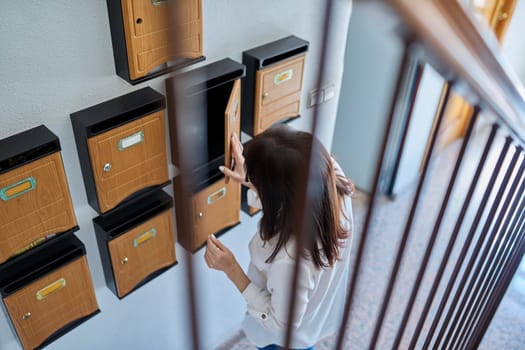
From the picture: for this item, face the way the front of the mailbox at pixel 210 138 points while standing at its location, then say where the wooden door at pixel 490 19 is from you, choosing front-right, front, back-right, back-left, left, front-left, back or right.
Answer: left

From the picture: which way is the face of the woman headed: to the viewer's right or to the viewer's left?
to the viewer's left

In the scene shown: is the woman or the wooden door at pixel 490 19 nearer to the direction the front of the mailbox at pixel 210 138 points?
the woman

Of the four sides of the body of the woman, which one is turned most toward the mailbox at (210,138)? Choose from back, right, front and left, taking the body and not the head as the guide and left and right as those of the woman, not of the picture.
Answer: front

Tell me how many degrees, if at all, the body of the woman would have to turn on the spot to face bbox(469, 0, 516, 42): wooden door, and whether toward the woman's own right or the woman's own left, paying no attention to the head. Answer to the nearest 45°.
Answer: approximately 90° to the woman's own right

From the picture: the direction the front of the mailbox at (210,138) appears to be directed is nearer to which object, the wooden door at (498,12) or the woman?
the woman

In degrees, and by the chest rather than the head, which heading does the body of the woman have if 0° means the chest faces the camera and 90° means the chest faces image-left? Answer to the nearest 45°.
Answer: approximately 135°

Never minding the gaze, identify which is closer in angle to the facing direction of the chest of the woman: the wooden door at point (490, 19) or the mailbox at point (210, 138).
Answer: the mailbox

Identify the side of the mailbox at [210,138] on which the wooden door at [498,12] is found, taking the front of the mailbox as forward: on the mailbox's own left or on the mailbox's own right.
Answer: on the mailbox's own left

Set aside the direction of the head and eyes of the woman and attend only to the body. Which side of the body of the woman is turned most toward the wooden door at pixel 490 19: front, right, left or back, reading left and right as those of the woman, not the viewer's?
right

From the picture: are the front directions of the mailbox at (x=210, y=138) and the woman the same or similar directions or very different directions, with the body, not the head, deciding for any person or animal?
very different directions
